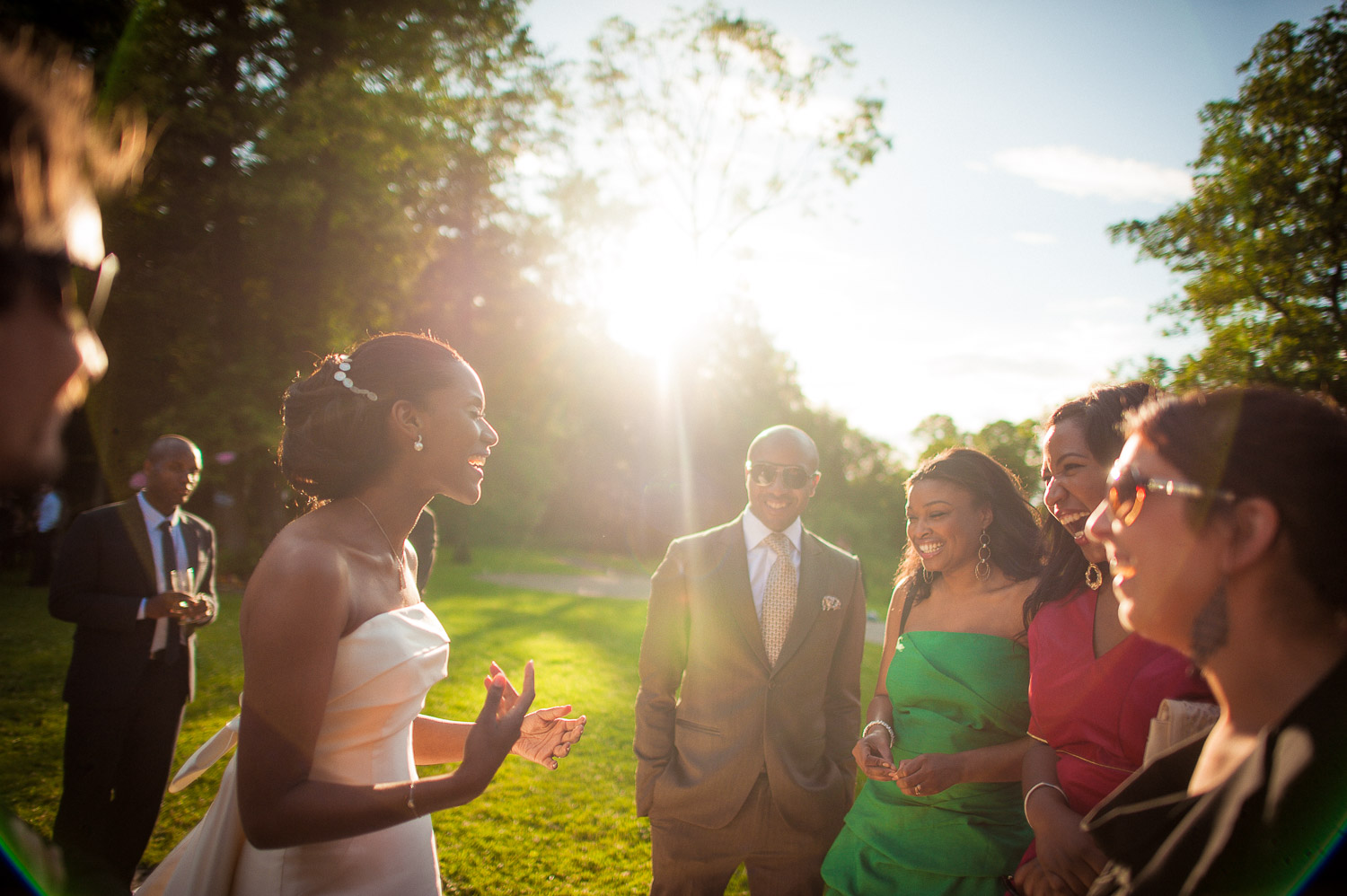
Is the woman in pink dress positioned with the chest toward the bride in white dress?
yes

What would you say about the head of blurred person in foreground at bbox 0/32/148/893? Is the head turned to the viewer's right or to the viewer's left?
to the viewer's right

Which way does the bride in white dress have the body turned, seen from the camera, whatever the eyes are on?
to the viewer's right

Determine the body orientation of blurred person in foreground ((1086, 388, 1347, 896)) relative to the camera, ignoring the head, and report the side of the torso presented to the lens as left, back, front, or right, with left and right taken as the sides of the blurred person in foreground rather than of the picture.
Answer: left

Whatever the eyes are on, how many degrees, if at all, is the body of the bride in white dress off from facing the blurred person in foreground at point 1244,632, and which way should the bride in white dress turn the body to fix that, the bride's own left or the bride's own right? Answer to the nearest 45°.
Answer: approximately 45° to the bride's own right

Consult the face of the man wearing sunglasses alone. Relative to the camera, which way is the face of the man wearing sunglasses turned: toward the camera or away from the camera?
toward the camera

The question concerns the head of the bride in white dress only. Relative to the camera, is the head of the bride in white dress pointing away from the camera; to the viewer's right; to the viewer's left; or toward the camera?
to the viewer's right

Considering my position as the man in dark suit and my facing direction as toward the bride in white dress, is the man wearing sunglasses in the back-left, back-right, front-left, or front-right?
front-left

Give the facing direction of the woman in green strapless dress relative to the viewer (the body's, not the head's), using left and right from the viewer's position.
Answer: facing the viewer and to the left of the viewer

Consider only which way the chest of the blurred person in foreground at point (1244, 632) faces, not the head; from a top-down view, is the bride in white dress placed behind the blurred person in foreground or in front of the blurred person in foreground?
in front

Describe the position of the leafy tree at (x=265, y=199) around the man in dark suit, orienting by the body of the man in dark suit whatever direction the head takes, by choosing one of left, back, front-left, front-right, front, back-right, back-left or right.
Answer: back-left

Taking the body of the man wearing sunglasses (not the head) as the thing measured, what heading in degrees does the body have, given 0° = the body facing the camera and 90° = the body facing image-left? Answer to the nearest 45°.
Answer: approximately 0°
